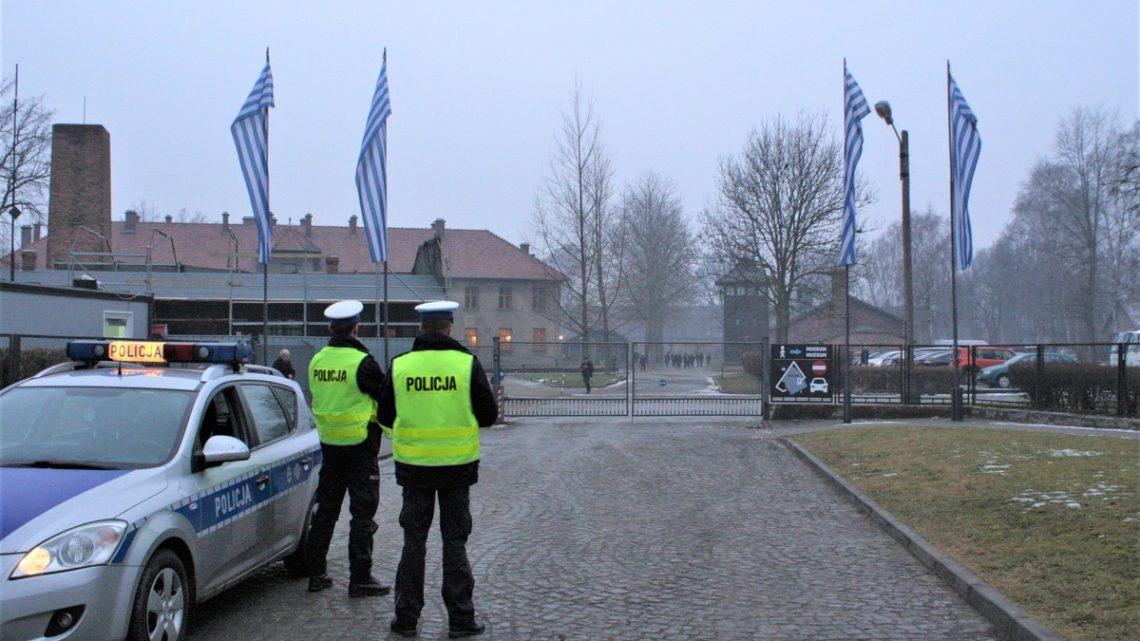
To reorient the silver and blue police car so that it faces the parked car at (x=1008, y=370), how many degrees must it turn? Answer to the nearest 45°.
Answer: approximately 180°

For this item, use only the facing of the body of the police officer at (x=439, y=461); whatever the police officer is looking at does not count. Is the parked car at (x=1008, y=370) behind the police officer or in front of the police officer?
in front

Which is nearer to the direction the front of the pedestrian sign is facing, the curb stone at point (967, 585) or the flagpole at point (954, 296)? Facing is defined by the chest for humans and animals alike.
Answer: the curb stone

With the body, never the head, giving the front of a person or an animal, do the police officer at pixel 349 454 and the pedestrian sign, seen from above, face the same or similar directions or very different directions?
very different directions

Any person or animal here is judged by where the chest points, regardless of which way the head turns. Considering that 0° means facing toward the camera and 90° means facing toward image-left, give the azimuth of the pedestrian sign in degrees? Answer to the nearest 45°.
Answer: approximately 0°

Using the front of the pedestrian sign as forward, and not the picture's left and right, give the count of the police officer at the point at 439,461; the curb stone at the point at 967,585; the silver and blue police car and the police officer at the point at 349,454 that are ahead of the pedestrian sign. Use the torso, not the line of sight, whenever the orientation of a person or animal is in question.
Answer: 4

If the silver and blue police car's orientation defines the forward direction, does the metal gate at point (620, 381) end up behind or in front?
behind

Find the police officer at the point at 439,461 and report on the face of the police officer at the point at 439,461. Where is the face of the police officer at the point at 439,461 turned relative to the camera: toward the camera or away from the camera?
away from the camera

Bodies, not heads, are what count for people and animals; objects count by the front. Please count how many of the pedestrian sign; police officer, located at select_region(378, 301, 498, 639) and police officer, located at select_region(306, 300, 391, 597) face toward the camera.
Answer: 1

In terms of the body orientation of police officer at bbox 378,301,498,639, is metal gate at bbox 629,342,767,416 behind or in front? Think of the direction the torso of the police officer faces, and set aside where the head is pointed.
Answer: in front

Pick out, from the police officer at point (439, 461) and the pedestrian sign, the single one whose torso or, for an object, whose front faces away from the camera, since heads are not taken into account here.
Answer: the police officer

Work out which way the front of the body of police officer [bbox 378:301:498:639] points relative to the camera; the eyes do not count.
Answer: away from the camera

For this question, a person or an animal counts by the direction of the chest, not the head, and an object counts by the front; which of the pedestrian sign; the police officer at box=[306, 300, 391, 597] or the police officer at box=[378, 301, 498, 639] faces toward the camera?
the pedestrian sign

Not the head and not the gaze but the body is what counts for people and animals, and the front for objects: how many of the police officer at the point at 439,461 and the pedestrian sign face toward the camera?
1

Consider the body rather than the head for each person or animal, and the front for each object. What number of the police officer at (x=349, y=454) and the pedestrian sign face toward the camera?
1

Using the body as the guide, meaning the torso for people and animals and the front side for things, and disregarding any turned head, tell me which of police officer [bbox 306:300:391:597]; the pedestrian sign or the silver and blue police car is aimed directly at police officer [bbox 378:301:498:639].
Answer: the pedestrian sign

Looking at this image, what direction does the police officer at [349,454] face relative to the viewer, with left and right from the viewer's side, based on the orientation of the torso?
facing away from the viewer and to the right of the viewer

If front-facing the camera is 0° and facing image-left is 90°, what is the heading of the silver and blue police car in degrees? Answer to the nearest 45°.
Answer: approximately 45°

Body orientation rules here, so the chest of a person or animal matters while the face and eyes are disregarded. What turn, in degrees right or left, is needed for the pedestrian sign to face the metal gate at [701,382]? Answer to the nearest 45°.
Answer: approximately 135° to its right
